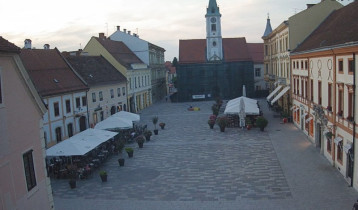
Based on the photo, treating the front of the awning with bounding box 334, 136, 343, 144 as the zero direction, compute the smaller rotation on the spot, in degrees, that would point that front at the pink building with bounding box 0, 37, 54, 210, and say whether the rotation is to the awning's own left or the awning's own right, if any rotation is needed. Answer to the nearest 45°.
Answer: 0° — it already faces it

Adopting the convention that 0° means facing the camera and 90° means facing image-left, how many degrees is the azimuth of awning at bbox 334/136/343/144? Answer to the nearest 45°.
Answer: approximately 45°

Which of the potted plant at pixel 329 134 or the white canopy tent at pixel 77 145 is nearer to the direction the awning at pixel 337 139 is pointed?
the white canopy tent

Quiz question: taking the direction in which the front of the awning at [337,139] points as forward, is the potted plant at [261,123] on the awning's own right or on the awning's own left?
on the awning's own right

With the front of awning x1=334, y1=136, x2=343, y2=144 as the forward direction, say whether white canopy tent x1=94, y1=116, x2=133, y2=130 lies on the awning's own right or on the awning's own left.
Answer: on the awning's own right

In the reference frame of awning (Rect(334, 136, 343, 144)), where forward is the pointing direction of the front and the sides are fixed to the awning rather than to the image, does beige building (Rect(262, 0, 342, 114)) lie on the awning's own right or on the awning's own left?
on the awning's own right

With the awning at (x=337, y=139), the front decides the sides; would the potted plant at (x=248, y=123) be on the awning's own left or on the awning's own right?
on the awning's own right

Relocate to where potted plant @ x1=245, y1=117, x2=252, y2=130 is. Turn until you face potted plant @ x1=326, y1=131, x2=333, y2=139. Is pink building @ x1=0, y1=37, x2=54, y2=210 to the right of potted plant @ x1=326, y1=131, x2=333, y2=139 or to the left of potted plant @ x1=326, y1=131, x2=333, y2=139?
right
